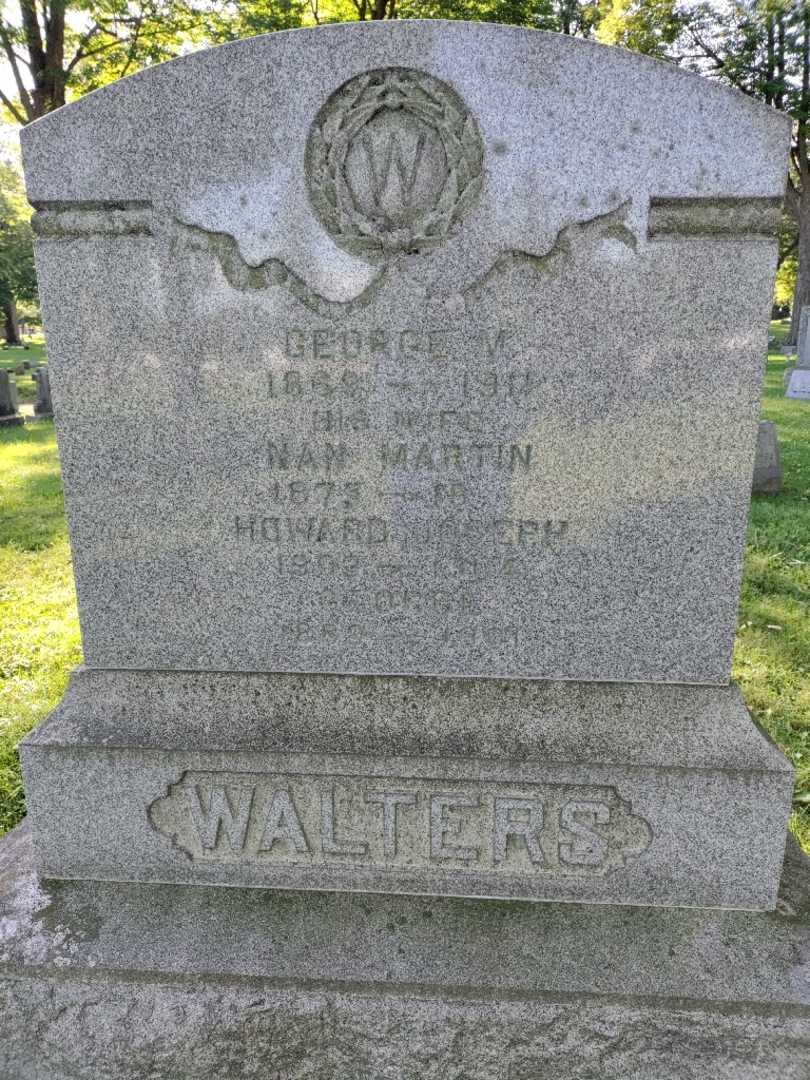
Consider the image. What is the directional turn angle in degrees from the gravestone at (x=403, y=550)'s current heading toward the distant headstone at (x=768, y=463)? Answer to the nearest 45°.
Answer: approximately 135° to its left

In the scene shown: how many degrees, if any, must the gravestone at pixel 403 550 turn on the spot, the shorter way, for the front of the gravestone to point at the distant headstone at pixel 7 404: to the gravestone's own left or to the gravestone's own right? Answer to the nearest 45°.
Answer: approximately 135° to the gravestone's own right

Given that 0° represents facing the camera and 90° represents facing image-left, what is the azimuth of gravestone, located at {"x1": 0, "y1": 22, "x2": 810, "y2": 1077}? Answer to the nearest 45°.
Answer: approximately 0°

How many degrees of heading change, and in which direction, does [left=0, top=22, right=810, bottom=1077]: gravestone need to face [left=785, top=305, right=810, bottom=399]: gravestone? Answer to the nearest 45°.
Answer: approximately 135° to its left

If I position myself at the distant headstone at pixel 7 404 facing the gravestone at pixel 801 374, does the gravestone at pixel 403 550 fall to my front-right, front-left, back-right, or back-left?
front-right

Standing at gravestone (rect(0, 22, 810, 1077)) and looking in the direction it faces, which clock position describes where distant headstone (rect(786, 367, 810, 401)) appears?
The distant headstone is roughly at 7 o'clock from the gravestone.
